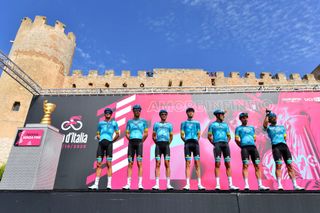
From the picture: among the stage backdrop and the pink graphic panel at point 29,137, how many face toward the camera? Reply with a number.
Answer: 2

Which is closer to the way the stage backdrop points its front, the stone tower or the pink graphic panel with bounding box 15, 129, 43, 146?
the pink graphic panel

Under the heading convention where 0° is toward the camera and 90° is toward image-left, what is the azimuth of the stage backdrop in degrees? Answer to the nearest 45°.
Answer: approximately 0°

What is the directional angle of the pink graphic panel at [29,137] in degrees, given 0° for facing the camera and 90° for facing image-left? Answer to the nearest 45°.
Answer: approximately 0°

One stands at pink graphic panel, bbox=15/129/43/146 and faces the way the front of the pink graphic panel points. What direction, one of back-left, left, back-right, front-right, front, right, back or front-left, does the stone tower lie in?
back

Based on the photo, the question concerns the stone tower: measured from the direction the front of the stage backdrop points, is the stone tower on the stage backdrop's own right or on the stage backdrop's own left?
on the stage backdrop's own right
